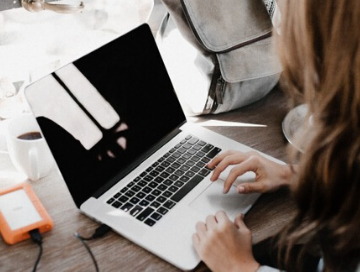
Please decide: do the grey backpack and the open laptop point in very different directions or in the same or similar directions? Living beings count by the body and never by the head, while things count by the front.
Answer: same or similar directions

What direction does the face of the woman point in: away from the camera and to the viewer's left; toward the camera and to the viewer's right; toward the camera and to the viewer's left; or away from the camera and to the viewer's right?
away from the camera and to the viewer's left

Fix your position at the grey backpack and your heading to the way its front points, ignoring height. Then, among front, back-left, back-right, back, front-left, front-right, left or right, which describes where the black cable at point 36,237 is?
right

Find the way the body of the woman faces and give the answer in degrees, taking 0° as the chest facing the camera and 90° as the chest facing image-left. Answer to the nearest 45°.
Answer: approximately 135°

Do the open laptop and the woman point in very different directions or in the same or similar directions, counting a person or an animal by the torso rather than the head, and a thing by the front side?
very different directions
